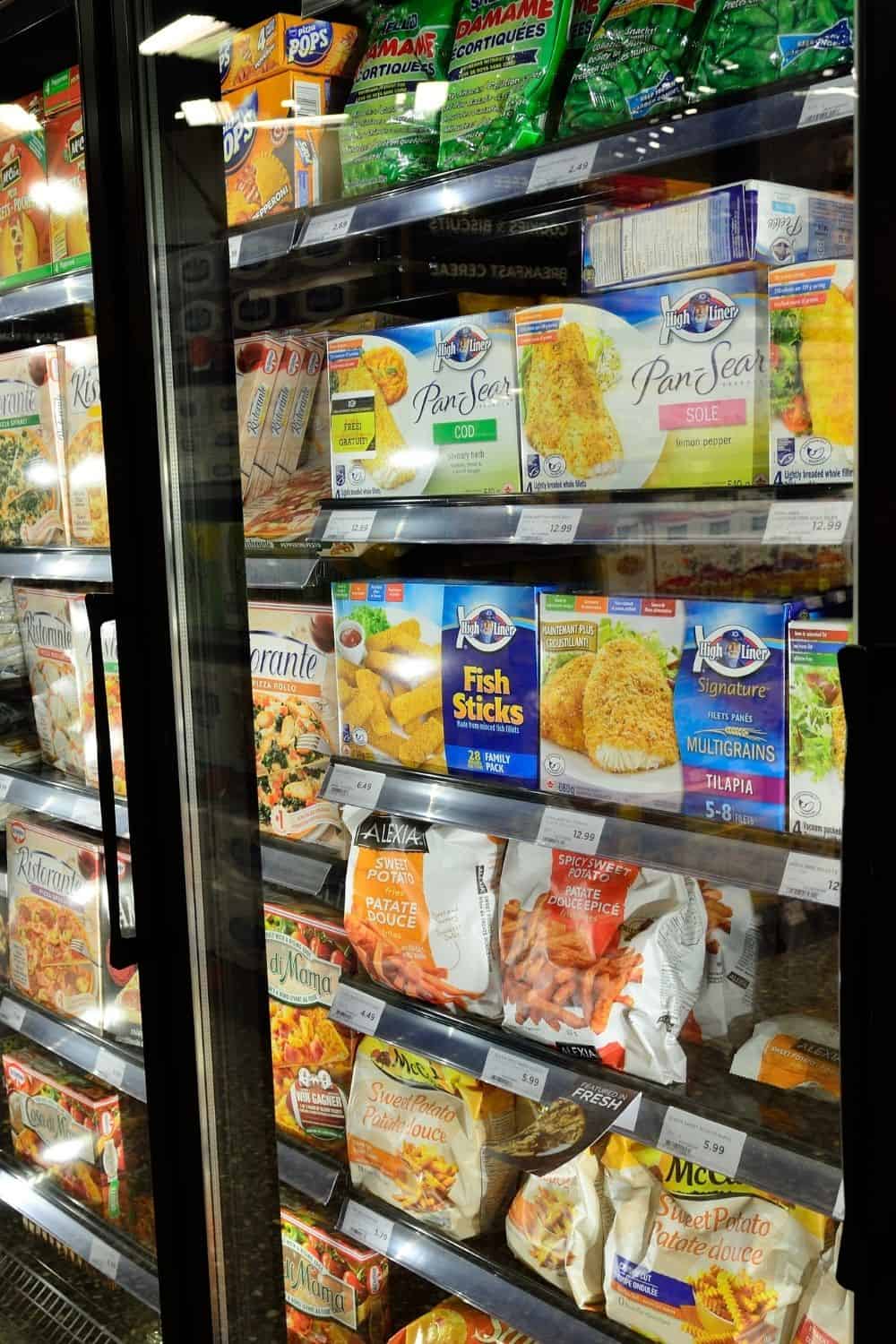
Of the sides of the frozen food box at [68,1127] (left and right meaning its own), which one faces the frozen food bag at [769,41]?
left

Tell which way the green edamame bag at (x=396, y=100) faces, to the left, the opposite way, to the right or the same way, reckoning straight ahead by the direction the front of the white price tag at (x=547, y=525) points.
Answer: the same way

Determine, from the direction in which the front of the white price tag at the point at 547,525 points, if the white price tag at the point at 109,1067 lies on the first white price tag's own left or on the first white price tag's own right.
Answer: on the first white price tag's own right

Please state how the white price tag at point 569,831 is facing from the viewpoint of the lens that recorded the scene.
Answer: facing the viewer

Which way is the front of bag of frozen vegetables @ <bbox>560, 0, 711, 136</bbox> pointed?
toward the camera

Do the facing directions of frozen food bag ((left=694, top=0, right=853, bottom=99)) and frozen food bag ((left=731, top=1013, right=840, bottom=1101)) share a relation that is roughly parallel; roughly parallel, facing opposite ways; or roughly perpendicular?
roughly parallel

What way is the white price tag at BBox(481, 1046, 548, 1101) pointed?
toward the camera

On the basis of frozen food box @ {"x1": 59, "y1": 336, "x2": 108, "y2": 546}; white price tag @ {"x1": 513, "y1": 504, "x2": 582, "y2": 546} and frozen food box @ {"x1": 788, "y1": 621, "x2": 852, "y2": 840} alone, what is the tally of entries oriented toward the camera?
3

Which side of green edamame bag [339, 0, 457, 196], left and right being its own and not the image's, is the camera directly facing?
front

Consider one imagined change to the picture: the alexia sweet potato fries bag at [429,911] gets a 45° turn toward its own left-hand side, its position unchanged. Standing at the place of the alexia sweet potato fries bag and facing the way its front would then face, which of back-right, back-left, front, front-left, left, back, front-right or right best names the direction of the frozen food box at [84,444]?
back-right

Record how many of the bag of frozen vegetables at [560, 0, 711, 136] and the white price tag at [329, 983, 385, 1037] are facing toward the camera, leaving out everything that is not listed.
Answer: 2

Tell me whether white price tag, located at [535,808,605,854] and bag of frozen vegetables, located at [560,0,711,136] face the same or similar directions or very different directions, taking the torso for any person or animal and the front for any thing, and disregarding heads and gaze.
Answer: same or similar directions

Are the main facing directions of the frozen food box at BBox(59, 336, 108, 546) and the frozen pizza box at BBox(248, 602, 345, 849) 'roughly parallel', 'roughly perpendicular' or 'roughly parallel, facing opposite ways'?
roughly parallel

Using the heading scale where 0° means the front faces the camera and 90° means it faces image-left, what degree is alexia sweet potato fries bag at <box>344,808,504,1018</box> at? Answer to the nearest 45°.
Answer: approximately 45°

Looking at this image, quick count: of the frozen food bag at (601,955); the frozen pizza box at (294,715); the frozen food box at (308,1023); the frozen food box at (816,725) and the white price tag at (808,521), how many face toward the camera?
5

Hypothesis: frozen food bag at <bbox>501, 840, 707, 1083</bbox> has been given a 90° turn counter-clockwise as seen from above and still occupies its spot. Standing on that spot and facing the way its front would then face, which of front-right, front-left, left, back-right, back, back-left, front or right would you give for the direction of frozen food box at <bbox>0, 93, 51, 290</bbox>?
back-left

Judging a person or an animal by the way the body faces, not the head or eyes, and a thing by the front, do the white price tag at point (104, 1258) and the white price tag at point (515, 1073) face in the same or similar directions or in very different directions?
same or similar directions
